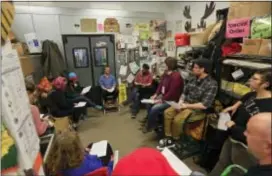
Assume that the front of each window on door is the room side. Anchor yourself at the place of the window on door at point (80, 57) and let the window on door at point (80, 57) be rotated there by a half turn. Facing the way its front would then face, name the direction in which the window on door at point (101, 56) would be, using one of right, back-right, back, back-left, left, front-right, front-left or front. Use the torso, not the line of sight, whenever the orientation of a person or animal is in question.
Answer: right

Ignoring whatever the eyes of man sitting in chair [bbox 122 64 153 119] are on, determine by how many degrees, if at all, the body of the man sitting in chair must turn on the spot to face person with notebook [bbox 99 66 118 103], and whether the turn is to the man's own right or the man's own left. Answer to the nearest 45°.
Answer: approximately 45° to the man's own right

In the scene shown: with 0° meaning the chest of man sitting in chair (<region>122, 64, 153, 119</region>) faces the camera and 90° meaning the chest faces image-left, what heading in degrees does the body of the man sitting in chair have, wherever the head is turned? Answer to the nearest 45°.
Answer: approximately 45°

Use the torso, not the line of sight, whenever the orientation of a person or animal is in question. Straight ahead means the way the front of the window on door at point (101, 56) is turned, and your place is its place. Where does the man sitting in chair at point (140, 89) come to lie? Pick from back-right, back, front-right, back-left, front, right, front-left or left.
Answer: front-left

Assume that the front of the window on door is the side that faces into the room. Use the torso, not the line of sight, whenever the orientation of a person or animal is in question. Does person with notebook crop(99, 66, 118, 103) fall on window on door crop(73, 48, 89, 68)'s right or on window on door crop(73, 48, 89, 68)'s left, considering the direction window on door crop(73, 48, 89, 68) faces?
on its left

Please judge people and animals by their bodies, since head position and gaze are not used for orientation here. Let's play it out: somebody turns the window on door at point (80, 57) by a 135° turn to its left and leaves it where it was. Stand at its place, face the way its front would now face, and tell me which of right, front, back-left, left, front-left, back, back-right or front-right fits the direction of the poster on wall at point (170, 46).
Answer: front-right

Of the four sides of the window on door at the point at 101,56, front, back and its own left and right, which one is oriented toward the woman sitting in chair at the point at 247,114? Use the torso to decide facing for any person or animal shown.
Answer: front

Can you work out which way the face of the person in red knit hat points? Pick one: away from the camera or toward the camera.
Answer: away from the camera

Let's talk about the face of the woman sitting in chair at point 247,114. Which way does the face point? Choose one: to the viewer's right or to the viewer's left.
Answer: to the viewer's left

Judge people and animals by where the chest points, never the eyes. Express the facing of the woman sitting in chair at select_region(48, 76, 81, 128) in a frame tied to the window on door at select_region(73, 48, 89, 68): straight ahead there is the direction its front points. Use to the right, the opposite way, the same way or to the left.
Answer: to the left

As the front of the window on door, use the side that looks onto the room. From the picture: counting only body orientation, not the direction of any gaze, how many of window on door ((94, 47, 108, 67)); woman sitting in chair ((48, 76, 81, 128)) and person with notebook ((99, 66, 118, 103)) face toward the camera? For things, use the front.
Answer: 2

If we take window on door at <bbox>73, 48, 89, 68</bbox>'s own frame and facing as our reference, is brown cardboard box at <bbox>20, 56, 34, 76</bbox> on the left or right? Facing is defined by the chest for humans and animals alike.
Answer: on its right

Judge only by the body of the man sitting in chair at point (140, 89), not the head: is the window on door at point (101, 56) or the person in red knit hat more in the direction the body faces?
the person in red knit hat

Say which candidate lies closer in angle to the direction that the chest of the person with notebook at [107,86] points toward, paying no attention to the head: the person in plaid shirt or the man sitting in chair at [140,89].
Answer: the person in plaid shirt
